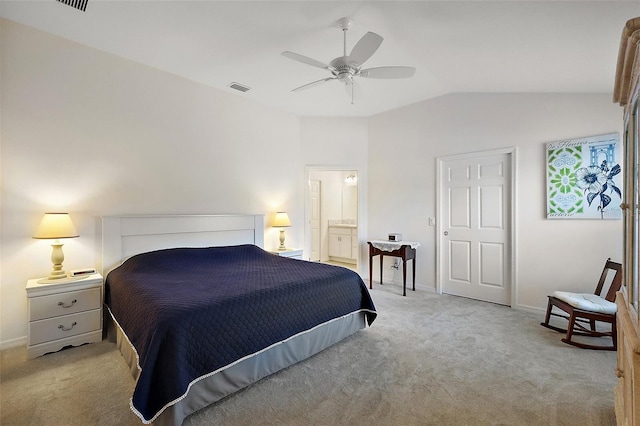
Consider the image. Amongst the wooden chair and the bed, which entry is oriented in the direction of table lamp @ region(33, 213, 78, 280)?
the wooden chair

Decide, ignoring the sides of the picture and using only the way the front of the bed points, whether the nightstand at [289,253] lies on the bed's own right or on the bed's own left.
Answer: on the bed's own left

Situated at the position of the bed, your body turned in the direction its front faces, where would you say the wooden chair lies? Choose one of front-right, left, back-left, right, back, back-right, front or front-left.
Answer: front-left

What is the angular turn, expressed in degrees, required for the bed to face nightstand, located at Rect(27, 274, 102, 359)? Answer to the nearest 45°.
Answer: approximately 180°

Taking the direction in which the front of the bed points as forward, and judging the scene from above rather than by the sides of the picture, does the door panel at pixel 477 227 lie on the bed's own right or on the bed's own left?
on the bed's own left

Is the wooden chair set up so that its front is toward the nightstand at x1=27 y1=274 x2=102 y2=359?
yes

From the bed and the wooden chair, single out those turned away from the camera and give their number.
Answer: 0

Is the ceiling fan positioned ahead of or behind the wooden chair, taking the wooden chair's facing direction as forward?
ahead

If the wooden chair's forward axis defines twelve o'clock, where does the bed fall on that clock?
The bed is roughly at 12 o'clock from the wooden chair.

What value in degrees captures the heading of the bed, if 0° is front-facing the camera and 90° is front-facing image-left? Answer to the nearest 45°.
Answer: approximately 315°

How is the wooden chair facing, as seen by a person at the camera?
facing the viewer and to the left of the viewer

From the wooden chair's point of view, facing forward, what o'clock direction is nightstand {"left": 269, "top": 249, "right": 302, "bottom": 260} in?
The nightstand is roughly at 1 o'clock from the wooden chair.

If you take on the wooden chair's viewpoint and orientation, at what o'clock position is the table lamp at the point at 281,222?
The table lamp is roughly at 1 o'clock from the wooden chair.

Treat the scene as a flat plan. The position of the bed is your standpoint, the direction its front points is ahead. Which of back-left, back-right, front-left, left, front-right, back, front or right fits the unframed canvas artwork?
front-left
